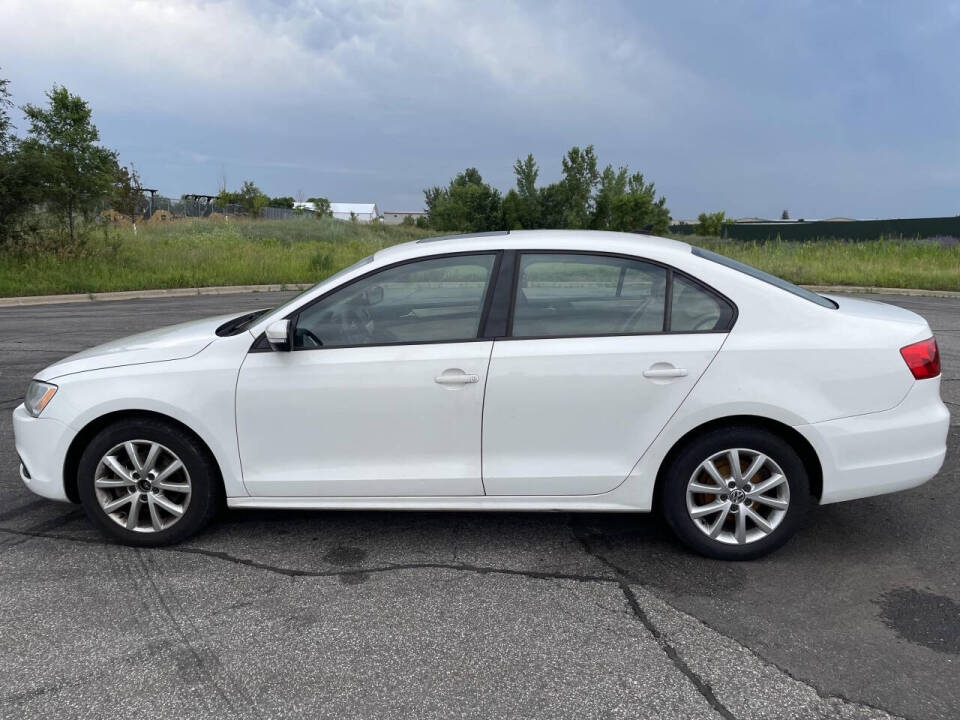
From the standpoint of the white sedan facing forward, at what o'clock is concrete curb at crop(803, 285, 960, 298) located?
The concrete curb is roughly at 4 o'clock from the white sedan.

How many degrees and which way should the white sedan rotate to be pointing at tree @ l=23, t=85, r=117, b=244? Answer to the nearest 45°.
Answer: approximately 45° to its right

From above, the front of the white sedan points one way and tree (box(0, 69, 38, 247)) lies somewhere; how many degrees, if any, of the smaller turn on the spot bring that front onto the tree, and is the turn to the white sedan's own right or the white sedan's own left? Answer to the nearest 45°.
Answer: approximately 45° to the white sedan's own right

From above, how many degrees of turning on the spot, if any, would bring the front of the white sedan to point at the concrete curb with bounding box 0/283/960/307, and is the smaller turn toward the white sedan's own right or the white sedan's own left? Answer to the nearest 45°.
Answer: approximately 45° to the white sedan's own right

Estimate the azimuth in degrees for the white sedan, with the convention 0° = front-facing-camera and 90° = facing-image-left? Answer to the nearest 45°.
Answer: approximately 90°

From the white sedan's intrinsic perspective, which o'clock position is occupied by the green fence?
The green fence is roughly at 4 o'clock from the white sedan.

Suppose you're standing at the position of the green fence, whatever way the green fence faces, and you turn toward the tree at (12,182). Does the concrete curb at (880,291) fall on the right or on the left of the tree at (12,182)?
left
